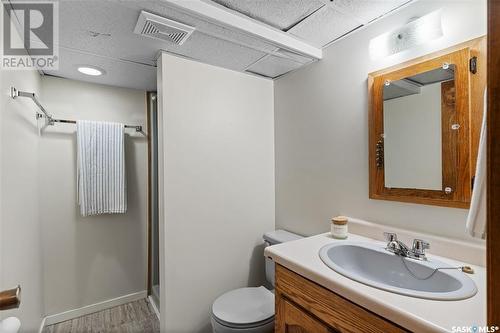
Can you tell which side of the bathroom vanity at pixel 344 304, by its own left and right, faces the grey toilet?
right

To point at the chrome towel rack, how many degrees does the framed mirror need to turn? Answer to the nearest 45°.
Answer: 0° — it already faces it

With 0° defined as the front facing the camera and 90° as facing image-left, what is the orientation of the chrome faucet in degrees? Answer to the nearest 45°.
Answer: approximately 45°

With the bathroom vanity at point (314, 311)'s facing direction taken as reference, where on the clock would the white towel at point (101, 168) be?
The white towel is roughly at 2 o'clock from the bathroom vanity.

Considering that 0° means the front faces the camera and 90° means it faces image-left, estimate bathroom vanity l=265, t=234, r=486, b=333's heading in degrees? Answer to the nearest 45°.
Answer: approximately 45°

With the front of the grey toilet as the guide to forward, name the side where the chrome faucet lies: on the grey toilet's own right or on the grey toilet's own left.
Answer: on the grey toilet's own left
